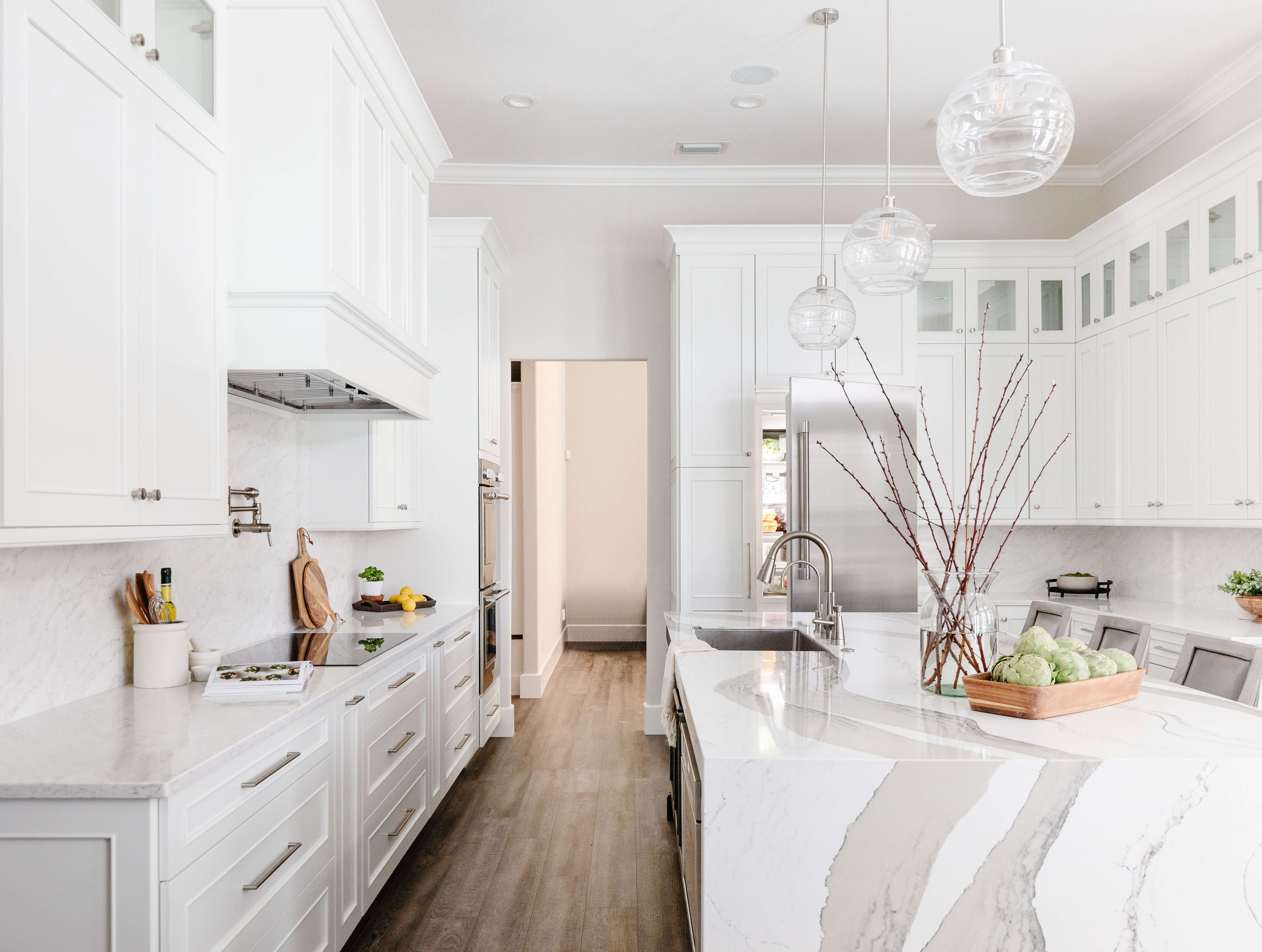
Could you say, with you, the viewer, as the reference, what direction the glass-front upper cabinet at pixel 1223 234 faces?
facing the viewer and to the left of the viewer

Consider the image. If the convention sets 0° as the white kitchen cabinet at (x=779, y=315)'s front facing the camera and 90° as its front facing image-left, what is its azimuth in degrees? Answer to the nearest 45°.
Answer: approximately 0°

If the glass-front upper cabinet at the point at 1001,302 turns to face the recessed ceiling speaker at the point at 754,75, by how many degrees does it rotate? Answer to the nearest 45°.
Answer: approximately 45° to its right

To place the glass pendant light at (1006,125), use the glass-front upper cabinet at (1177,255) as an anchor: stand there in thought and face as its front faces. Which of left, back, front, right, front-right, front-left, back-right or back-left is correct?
front-left

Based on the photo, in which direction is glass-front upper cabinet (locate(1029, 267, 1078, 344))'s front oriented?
toward the camera

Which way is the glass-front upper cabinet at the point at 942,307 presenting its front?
toward the camera

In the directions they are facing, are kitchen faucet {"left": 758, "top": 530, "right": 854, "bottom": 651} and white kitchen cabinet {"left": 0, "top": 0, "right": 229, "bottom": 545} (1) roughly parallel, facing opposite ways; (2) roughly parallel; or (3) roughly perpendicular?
roughly parallel, facing opposite ways

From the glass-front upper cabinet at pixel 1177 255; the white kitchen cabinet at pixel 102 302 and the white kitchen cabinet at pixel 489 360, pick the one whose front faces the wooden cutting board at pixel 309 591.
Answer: the glass-front upper cabinet

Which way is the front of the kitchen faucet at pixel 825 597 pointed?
to the viewer's left

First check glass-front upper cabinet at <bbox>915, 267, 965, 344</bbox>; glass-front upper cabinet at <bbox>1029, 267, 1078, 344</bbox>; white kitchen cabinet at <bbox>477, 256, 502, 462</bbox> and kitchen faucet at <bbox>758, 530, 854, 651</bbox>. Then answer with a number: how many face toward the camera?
2

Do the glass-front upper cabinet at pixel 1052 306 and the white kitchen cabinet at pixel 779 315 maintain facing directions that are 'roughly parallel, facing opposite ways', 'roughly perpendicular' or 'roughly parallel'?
roughly parallel

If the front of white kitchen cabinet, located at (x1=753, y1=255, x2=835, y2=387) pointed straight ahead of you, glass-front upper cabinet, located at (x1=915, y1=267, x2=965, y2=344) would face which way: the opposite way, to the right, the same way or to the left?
the same way

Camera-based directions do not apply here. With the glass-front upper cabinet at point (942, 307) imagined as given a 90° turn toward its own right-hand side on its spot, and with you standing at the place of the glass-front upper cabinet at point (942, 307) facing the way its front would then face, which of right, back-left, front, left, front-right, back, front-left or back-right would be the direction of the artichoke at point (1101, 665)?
left

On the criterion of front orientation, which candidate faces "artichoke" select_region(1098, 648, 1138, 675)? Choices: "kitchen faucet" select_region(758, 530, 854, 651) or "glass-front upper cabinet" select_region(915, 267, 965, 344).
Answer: the glass-front upper cabinet

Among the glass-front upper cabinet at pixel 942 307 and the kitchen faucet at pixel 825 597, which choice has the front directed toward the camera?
the glass-front upper cabinet

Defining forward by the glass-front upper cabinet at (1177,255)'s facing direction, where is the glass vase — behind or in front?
in front

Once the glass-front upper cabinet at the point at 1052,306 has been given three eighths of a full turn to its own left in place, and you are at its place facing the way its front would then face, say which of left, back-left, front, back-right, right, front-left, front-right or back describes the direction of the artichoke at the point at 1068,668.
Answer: back-right
